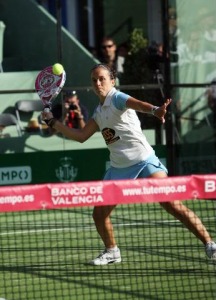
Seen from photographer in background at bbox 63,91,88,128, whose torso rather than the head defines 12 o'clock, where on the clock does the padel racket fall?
The padel racket is roughly at 12 o'clock from the photographer in background.

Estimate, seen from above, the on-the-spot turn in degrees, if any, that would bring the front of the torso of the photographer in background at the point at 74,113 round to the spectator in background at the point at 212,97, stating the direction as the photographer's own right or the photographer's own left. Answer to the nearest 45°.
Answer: approximately 90° to the photographer's own left

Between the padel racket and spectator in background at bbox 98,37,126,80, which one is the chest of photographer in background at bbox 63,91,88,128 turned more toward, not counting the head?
the padel racket

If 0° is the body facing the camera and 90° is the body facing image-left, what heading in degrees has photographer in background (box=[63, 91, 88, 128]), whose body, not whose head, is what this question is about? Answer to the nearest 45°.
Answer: approximately 0°

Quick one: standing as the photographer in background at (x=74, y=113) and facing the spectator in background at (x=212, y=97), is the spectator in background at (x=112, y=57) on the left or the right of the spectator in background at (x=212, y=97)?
left

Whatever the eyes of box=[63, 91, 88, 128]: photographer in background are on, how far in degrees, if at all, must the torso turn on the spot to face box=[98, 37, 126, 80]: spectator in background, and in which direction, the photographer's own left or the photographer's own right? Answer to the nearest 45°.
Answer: approximately 135° to the photographer's own left

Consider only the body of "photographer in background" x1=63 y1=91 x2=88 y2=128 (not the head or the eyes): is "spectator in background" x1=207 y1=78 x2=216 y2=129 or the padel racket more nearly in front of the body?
the padel racket
